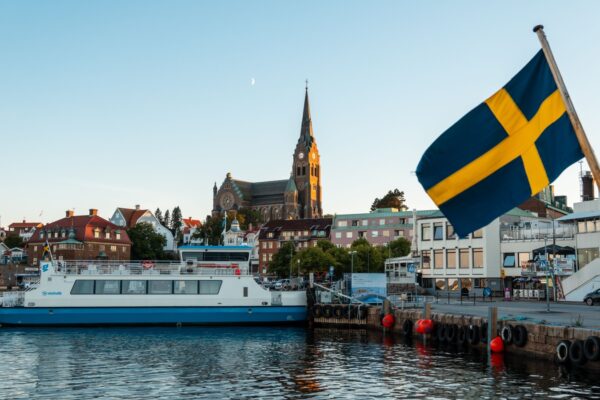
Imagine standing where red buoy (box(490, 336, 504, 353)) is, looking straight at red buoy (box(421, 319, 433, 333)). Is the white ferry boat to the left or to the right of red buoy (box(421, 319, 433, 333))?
left

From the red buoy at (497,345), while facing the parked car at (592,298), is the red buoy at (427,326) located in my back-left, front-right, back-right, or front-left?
front-left

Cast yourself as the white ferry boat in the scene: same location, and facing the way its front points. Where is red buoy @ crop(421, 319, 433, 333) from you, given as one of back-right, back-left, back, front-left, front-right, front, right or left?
front-right

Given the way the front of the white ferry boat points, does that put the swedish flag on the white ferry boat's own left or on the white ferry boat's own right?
on the white ferry boat's own right

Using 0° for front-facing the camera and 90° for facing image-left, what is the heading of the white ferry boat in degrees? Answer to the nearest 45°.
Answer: approximately 270°

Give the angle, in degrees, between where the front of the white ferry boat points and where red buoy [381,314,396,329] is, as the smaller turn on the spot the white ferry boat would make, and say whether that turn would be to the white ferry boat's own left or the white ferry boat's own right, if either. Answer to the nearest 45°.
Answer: approximately 45° to the white ferry boat's own right

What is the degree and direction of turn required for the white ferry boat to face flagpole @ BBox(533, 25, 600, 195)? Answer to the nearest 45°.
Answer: approximately 90° to its right

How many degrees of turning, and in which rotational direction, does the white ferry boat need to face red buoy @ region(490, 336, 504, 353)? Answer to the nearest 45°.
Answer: approximately 45° to its right

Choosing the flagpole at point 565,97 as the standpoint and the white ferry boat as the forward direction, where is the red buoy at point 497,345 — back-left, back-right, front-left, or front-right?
front-right

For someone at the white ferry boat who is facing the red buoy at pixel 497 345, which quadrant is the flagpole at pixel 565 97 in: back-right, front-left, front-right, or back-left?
front-right

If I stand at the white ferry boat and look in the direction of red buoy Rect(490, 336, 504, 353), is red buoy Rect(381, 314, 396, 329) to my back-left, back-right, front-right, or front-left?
front-left

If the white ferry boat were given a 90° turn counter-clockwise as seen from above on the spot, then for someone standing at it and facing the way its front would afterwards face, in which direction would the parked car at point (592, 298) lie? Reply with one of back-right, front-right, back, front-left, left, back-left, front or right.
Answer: right
